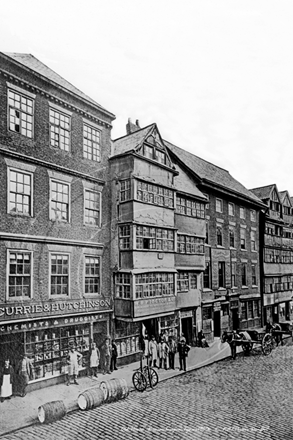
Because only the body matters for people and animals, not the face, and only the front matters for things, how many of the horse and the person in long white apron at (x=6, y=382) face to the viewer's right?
0

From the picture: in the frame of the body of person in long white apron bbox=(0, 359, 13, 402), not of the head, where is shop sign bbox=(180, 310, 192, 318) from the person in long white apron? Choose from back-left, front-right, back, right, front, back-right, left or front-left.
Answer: back-left

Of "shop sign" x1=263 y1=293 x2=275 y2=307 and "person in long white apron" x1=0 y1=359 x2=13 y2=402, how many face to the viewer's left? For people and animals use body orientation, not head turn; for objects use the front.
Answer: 0

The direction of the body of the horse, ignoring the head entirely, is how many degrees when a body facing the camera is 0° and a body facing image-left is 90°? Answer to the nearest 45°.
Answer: approximately 45°

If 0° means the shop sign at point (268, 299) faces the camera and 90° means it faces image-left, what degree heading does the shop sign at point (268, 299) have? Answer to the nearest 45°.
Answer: approximately 315°

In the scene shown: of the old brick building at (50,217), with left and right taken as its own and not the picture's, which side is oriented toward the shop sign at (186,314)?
left

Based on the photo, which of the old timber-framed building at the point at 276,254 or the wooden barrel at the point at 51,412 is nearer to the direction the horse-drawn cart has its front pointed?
the wooden barrel

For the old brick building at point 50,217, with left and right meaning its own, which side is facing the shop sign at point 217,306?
left

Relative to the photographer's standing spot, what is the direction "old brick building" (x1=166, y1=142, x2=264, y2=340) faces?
facing the viewer and to the right of the viewer

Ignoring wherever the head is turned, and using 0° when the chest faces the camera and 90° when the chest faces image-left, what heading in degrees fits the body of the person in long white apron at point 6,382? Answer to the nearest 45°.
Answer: approximately 0°
